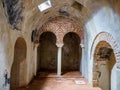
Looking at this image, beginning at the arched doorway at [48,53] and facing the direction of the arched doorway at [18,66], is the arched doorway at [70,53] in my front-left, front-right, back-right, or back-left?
back-left

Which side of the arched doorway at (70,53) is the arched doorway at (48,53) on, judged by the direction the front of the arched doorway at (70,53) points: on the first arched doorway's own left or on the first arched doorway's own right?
on the first arched doorway's own right

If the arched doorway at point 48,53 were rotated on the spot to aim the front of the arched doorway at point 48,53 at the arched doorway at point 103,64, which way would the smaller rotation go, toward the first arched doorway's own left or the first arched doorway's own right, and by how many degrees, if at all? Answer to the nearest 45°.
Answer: approximately 45° to the first arched doorway's own left

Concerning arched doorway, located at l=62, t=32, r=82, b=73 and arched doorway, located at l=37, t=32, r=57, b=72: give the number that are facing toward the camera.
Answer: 2

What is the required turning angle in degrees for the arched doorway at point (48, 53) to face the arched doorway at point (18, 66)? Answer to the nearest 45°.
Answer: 0° — it already faces it

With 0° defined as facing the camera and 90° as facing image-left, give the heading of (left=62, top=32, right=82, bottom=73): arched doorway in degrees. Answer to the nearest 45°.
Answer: approximately 0°

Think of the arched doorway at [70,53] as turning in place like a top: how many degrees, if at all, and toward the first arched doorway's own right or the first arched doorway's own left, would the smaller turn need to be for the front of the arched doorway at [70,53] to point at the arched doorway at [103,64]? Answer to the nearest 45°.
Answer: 0° — it already faces it

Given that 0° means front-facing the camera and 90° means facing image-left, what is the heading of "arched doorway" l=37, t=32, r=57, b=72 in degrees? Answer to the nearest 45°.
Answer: approximately 0°

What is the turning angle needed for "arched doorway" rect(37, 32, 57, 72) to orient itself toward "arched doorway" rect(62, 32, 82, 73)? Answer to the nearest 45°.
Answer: approximately 90° to its left
